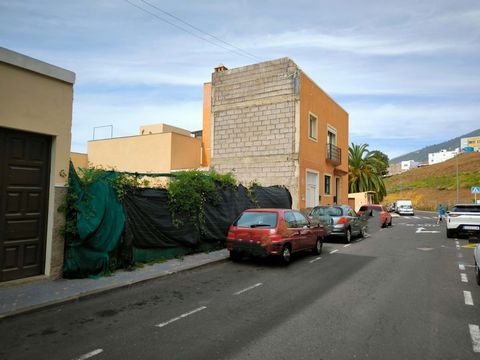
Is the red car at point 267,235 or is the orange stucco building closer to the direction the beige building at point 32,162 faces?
the red car

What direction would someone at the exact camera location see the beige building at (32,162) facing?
facing the viewer and to the right of the viewer

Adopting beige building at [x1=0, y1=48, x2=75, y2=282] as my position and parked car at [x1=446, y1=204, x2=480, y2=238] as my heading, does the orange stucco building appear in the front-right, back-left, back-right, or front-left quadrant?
front-left

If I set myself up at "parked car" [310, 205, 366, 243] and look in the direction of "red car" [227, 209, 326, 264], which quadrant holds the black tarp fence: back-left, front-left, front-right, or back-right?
front-right

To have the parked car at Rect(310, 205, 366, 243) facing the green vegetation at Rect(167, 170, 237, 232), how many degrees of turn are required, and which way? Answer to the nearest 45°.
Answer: approximately 180°

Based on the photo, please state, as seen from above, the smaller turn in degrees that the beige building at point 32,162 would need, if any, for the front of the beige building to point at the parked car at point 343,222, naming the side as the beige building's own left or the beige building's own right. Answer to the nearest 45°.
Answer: approximately 45° to the beige building's own left

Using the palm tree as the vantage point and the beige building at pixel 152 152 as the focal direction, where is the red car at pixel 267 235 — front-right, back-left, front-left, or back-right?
front-left

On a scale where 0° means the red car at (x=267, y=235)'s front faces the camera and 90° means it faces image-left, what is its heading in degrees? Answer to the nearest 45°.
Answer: approximately 225°

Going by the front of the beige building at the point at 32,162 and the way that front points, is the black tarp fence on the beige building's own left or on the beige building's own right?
on the beige building's own left

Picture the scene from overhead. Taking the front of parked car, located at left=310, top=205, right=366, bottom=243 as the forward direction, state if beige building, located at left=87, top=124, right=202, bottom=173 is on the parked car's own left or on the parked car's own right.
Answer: on the parked car's own left

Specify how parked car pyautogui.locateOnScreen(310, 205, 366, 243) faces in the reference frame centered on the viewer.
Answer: facing away from the viewer and to the right of the viewer

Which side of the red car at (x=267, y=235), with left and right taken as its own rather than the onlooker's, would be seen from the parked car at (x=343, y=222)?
front

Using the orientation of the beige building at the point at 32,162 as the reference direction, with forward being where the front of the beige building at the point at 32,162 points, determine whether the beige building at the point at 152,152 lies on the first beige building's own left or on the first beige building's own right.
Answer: on the first beige building's own left

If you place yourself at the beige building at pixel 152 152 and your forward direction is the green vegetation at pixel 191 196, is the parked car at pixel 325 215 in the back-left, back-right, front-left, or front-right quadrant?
front-left
